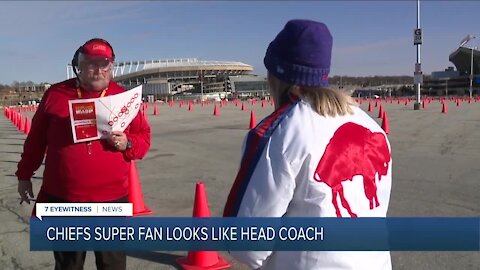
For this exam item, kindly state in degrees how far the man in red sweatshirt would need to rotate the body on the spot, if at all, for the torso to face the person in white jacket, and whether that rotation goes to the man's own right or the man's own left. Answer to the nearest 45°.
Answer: approximately 45° to the man's own left

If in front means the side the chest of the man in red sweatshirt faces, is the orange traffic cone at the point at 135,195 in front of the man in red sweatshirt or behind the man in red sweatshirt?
behind

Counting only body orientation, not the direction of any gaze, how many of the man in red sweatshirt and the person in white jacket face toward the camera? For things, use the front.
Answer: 1

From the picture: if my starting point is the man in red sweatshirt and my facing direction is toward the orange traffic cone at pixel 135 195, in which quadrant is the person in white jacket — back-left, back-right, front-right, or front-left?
back-right

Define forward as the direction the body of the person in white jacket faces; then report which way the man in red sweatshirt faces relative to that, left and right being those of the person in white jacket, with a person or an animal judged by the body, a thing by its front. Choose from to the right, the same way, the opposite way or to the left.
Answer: the opposite way

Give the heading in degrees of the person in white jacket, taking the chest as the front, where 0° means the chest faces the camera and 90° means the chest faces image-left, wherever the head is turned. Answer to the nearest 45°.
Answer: approximately 135°

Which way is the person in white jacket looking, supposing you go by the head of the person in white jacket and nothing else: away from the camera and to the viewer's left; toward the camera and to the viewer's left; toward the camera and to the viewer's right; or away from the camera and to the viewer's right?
away from the camera and to the viewer's left

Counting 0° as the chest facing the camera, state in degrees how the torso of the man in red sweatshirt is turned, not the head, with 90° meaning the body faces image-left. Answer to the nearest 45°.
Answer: approximately 0°
